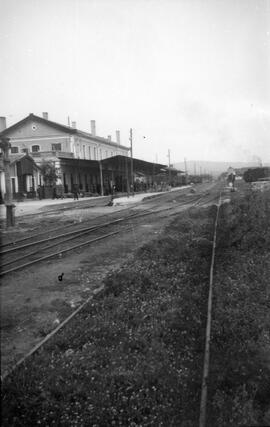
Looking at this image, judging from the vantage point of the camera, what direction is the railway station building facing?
facing the viewer and to the right of the viewer

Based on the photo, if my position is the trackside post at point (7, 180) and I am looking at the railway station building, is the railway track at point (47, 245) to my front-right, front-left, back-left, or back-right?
back-right

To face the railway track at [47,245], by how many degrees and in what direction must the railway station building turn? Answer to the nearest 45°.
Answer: approximately 45° to its right

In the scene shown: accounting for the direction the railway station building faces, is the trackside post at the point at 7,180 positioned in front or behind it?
in front
